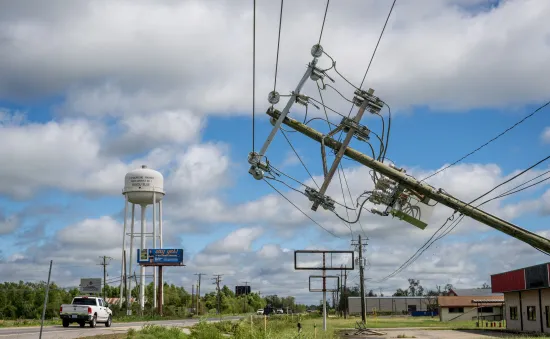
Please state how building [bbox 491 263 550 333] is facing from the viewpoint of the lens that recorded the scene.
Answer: facing the viewer and to the left of the viewer

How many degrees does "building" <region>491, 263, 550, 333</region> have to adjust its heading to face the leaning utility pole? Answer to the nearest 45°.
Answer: approximately 45° to its left

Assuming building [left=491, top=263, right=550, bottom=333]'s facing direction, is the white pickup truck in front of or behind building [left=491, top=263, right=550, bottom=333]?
in front

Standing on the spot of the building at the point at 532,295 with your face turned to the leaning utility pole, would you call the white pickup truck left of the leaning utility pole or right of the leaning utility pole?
right
